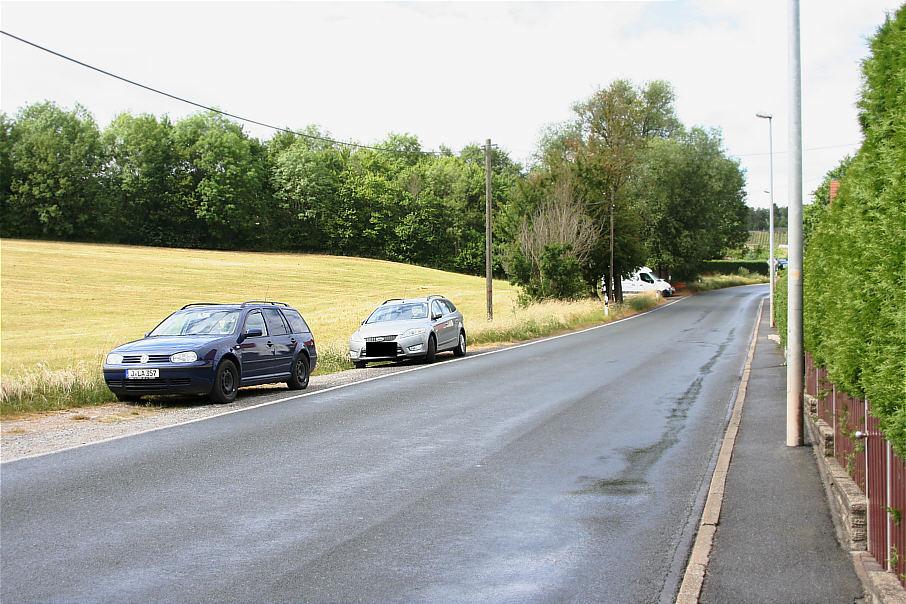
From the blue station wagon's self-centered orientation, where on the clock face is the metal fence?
The metal fence is roughly at 10 o'clock from the blue station wagon.

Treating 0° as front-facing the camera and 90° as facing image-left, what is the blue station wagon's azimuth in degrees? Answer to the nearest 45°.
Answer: approximately 45°

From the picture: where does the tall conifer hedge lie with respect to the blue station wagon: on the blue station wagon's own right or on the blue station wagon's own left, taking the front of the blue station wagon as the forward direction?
on the blue station wagon's own left

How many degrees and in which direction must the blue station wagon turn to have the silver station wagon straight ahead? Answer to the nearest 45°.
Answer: approximately 180°

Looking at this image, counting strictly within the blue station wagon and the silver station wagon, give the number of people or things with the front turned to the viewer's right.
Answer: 0

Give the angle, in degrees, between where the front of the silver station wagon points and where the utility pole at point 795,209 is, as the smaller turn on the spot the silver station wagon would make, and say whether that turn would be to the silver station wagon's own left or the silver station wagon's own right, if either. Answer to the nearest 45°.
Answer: approximately 45° to the silver station wagon's own left

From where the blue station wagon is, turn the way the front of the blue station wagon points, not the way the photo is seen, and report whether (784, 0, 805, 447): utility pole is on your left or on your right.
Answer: on your left

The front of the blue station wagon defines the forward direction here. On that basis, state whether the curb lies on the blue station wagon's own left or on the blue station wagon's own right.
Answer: on the blue station wagon's own left

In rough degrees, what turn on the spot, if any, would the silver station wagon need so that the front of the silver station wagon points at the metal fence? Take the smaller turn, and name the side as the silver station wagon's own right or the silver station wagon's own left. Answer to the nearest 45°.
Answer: approximately 45° to the silver station wagon's own left
